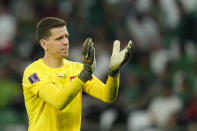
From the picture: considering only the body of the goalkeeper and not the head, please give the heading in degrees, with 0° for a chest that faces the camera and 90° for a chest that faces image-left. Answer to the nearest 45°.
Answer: approximately 315°
